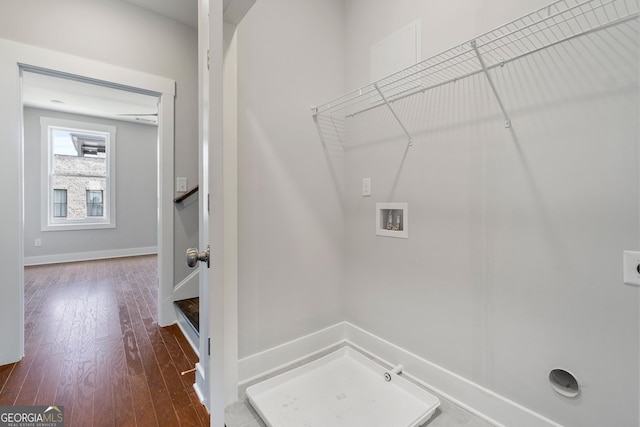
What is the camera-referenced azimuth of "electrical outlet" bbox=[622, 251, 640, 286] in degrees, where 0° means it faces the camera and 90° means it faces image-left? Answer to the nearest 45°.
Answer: approximately 0°

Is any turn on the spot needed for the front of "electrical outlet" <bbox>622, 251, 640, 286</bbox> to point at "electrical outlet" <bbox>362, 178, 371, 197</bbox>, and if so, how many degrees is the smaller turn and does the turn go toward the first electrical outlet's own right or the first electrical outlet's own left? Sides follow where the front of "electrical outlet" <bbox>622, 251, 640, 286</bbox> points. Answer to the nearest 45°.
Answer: approximately 90° to the first electrical outlet's own right

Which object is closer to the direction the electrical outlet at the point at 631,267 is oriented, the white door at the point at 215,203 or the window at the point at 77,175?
the white door

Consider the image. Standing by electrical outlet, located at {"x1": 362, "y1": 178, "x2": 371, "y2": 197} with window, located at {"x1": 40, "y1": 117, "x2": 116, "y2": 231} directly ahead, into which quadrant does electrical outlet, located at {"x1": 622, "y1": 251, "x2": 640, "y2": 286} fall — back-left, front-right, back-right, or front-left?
back-left

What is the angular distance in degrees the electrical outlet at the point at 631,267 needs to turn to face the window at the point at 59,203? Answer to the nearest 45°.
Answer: approximately 90° to its right

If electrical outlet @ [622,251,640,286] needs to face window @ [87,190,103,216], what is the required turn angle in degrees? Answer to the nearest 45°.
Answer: approximately 90° to its right

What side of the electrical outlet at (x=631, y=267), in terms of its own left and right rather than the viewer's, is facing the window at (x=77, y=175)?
right
